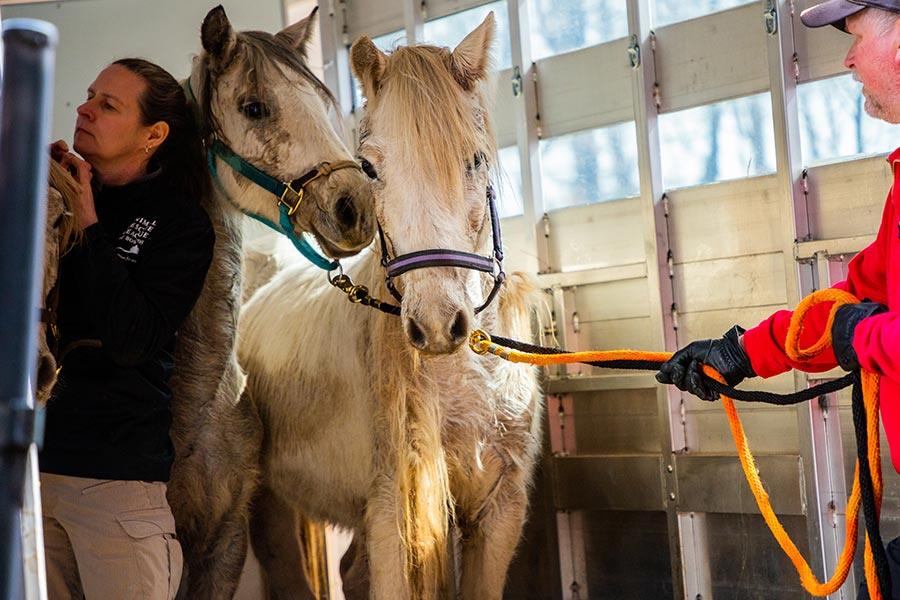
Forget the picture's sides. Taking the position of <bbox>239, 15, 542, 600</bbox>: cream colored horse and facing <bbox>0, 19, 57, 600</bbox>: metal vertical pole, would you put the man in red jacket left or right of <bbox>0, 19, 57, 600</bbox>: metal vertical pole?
left

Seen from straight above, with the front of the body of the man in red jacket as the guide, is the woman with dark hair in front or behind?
in front

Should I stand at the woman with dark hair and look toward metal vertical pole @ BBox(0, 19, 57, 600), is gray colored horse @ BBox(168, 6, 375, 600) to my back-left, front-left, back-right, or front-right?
back-left

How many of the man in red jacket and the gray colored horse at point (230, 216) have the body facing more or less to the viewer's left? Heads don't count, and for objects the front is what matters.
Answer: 1

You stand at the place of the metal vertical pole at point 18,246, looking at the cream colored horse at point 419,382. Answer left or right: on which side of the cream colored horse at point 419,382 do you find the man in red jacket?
right

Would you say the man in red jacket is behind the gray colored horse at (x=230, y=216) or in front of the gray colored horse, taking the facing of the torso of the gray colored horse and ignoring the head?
in front

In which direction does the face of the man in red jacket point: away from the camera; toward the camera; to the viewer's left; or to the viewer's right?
to the viewer's left

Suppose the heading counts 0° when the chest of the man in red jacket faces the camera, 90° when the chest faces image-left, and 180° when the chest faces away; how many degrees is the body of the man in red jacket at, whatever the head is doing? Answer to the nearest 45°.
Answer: approximately 90°

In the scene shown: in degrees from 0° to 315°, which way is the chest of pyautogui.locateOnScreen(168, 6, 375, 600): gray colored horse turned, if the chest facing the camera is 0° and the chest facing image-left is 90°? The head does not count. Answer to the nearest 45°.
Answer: approximately 315°

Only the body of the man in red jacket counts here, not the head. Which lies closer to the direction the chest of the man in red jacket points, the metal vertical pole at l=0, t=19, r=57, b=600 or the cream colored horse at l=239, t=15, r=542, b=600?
the cream colored horse
